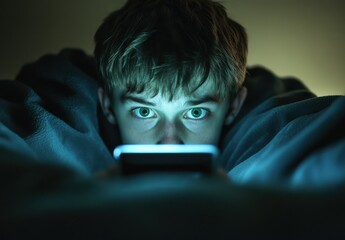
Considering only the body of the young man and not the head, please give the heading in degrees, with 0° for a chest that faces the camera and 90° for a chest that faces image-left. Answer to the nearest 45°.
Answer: approximately 0°
